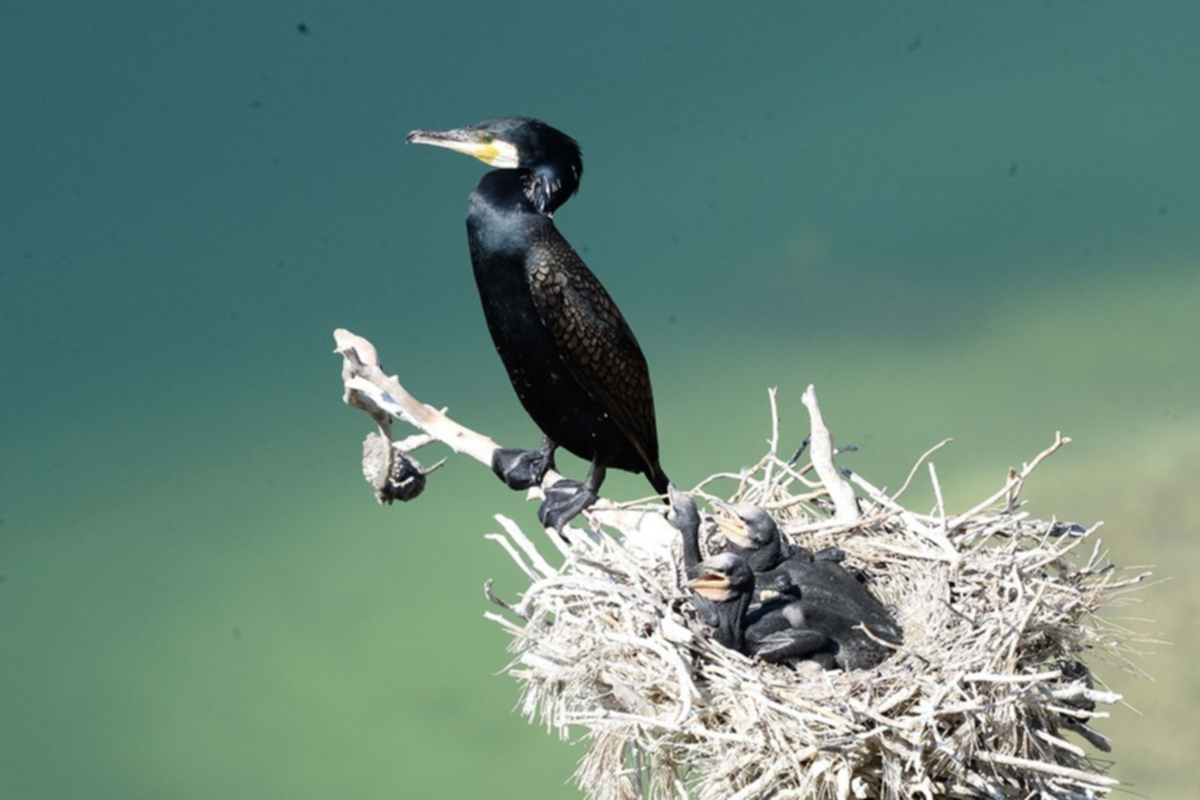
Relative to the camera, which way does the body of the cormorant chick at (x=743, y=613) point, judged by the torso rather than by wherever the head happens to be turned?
to the viewer's left

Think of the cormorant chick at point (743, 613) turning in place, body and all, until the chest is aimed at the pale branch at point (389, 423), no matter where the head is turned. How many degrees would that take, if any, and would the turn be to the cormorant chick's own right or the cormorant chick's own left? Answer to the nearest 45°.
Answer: approximately 45° to the cormorant chick's own right
